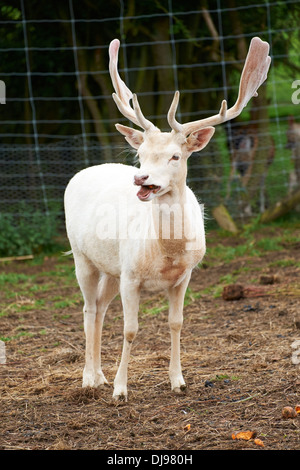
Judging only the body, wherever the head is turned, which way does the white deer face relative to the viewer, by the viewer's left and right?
facing the viewer and to the right of the viewer

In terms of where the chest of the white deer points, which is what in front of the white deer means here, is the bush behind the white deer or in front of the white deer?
behind

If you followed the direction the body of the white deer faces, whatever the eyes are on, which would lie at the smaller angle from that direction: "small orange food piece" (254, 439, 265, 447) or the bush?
the small orange food piece

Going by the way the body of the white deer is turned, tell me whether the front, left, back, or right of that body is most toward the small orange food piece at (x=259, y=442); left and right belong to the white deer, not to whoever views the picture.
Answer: front
